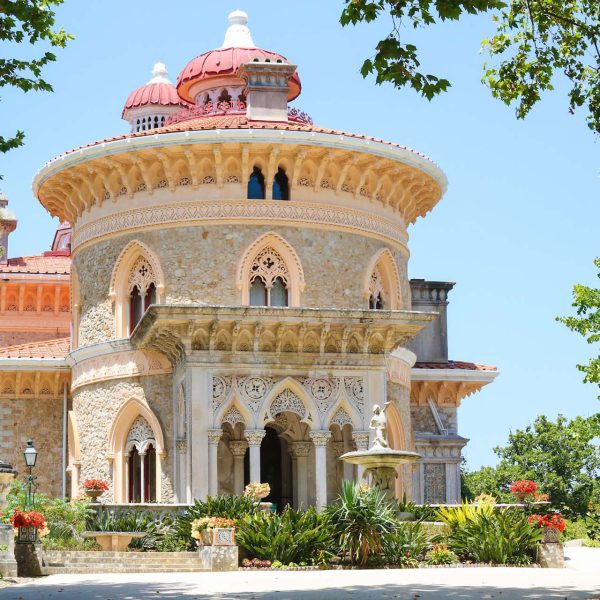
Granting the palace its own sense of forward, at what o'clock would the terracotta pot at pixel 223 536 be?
The terracotta pot is roughly at 12 o'clock from the palace.

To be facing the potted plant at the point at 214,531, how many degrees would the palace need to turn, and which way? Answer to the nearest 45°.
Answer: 0° — it already faces it

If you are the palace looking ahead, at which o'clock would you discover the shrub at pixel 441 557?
The shrub is roughly at 11 o'clock from the palace.

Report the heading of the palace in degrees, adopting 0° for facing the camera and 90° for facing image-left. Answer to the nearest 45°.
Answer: approximately 0°

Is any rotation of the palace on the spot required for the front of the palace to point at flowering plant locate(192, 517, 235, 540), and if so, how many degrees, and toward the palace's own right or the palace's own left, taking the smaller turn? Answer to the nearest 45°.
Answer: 0° — it already faces it

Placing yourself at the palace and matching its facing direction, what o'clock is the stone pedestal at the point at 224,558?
The stone pedestal is roughly at 12 o'clock from the palace.
